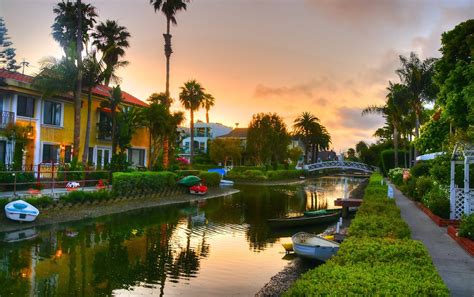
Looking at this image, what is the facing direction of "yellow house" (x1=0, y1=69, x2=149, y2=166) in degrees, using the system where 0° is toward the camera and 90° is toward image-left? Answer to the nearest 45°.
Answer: approximately 315°

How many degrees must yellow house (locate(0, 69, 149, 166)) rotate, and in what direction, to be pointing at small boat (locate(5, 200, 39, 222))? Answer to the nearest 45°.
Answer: approximately 45° to its right

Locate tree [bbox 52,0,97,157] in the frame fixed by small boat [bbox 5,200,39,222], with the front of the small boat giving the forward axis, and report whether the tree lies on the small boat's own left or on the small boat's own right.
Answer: on the small boat's own left

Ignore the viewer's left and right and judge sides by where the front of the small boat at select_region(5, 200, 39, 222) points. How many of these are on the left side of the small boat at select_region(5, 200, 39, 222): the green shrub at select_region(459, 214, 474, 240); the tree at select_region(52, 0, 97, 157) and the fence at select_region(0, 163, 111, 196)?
2

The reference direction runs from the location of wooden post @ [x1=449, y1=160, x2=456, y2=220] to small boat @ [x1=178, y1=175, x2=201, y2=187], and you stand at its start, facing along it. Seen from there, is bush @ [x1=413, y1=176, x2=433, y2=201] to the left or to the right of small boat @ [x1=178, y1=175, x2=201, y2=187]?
right

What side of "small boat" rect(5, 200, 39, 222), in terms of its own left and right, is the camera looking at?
right
